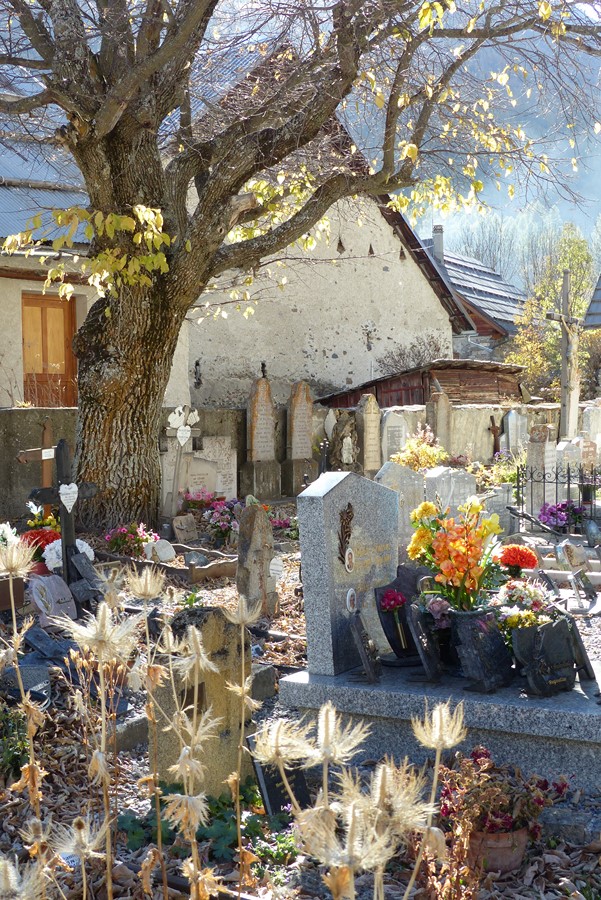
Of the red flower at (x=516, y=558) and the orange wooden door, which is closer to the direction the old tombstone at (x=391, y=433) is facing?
the red flower

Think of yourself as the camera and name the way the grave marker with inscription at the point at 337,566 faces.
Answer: facing the viewer and to the right of the viewer

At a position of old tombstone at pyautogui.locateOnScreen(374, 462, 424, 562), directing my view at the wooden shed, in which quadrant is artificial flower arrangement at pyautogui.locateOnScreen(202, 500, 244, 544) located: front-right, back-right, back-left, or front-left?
front-left

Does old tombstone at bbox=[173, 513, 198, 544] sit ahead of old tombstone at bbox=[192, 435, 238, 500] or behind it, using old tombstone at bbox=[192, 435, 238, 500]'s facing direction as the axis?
ahead

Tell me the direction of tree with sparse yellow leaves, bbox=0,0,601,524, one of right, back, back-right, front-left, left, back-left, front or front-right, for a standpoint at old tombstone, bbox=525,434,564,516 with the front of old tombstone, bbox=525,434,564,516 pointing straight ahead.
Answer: right

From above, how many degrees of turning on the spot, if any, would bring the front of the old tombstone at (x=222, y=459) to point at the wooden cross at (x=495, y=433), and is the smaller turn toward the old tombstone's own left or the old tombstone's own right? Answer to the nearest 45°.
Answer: approximately 135° to the old tombstone's own left

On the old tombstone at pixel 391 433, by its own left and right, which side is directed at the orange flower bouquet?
front

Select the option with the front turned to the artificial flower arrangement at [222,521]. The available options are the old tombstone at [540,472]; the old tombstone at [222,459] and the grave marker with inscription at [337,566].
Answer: the old tombstone at [222,459]

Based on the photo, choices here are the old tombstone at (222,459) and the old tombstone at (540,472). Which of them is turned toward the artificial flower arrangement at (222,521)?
the old tombstone at (222,459)

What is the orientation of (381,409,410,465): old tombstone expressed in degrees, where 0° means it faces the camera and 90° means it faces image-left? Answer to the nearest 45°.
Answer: approximately 0°

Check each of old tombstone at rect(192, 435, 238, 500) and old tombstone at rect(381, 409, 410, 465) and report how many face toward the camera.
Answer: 2

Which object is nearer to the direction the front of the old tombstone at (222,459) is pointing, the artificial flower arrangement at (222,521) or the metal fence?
the artificial flower arrangement

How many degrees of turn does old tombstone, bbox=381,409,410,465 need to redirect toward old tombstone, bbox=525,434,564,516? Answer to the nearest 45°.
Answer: approximately 45° to its left

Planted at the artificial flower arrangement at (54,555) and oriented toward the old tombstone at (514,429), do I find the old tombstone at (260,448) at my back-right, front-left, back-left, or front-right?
front-left

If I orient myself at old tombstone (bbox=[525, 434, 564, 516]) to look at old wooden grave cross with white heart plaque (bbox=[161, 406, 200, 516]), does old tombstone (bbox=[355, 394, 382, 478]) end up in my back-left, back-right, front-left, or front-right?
front-right

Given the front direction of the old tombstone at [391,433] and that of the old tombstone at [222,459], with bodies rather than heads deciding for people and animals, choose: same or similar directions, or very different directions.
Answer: same or similar directions

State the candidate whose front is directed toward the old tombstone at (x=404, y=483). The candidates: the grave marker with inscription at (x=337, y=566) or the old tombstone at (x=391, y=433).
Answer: the old tombstone at (x=391, y=433)

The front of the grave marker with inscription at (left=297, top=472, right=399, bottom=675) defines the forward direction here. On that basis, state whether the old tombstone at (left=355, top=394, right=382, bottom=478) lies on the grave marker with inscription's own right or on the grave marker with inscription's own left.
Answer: on the grave marker with inscription's own left

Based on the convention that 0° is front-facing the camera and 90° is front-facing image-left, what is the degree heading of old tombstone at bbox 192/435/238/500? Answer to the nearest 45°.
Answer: approximately 0°

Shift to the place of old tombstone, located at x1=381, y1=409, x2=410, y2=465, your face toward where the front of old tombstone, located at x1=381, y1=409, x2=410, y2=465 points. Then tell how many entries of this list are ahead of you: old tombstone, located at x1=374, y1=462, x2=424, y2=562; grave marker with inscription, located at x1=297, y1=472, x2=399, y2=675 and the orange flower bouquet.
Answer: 3
